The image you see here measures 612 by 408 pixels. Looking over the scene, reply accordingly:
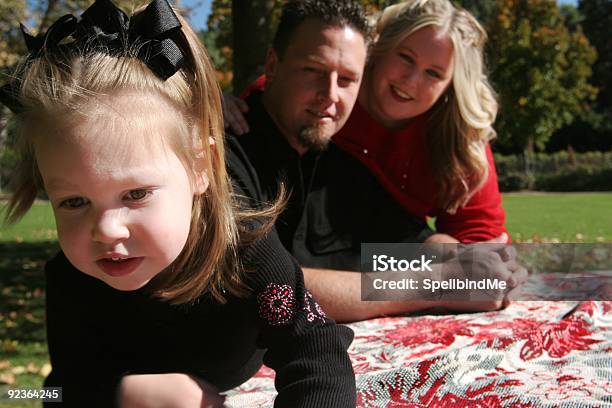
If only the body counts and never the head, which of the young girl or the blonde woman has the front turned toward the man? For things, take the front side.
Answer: the blonde woman

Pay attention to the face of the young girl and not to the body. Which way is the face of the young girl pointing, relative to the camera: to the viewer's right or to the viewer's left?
to the viewer's left

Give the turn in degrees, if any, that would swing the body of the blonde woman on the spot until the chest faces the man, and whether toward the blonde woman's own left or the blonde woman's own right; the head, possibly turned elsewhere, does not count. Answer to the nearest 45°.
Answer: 0° — they already face them

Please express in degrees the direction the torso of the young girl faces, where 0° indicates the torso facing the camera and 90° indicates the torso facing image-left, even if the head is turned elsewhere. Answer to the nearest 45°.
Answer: approximately 45°

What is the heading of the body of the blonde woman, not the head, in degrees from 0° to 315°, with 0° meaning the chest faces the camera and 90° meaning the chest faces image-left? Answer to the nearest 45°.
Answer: approximately 45°

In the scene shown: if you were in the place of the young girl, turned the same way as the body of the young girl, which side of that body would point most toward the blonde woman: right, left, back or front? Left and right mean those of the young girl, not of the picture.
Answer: back

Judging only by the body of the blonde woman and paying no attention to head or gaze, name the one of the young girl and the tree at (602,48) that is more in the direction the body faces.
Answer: the young girl

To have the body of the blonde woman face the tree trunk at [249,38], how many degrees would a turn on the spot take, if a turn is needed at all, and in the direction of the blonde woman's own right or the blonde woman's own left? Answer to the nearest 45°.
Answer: approximately 90° to the blonde woman's own right

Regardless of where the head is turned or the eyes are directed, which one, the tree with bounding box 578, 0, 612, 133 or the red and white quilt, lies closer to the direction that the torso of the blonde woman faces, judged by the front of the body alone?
the red and white quilt

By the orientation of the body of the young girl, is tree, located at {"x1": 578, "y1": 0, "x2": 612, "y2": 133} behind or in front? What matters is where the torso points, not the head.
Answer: behind

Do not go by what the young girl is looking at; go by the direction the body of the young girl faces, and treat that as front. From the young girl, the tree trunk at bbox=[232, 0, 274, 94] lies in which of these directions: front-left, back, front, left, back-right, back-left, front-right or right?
back-right
